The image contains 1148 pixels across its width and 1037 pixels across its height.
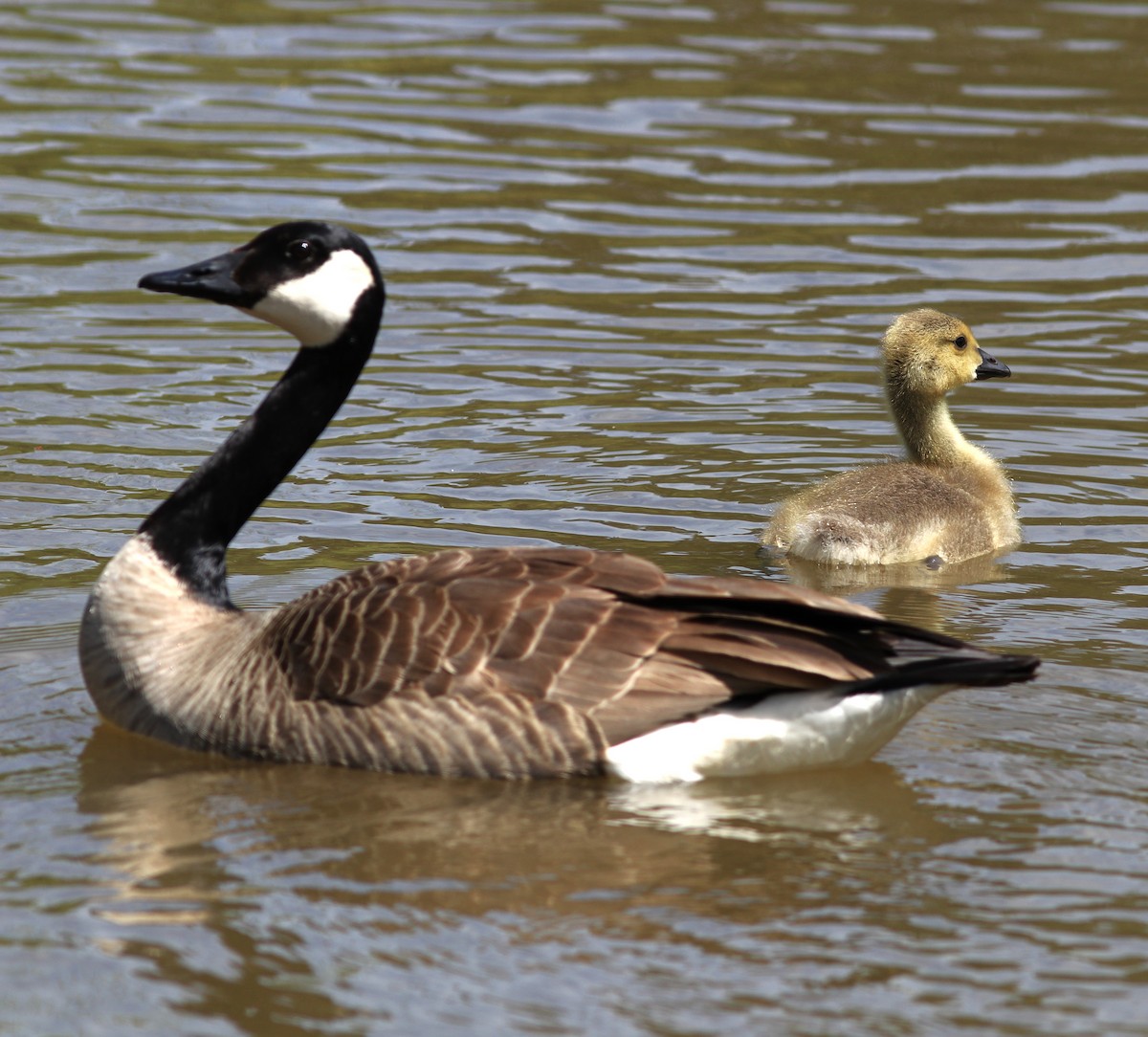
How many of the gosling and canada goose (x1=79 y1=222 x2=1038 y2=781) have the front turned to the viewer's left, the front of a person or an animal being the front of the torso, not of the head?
1

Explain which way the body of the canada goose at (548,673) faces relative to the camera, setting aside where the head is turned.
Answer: to the viewer's left

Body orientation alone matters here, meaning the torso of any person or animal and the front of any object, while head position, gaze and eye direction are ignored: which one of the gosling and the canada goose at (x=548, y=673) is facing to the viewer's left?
the canada goose

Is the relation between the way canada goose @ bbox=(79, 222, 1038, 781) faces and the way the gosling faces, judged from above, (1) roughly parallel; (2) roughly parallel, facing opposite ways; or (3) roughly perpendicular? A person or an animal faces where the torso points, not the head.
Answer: roughly parallel, facing opposite ways

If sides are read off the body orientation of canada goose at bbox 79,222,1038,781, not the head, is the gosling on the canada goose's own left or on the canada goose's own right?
on the canada goose's own right

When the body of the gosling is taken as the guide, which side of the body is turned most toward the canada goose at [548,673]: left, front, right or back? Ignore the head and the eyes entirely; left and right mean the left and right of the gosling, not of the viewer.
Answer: right

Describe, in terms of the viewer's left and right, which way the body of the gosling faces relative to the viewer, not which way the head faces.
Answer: facing to the right of the viewer
